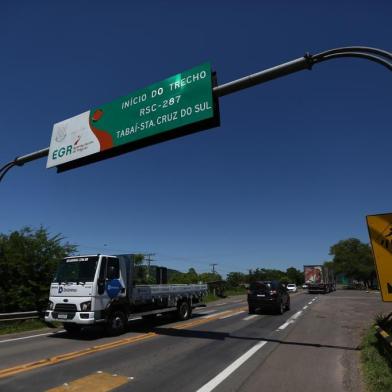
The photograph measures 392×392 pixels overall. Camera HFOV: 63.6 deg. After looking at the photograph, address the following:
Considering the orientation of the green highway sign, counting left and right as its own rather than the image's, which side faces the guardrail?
right

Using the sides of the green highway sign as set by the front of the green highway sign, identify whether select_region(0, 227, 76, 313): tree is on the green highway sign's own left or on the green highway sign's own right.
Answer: on the green highway sign's own right

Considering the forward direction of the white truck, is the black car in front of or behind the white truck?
behind

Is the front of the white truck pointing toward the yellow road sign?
no

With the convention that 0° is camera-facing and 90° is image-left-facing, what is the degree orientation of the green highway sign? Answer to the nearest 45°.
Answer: approximately 45°

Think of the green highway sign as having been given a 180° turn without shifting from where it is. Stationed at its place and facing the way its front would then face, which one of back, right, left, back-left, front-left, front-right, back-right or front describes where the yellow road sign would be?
right

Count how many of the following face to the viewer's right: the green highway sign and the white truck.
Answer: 0

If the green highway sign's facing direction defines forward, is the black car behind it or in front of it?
behind

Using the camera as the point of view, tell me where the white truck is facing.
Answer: facing the viewer and to the left of the viewer

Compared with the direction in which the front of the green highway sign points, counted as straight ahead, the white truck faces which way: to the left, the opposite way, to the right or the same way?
the same way

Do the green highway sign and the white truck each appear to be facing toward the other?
no

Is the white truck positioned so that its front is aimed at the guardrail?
no

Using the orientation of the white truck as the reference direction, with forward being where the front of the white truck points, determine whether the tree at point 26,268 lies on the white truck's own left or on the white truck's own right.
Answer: on the white truck's own right
